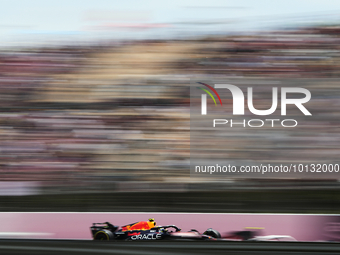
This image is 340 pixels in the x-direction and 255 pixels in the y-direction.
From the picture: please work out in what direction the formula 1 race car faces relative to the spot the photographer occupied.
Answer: facing to the right of the viewer
